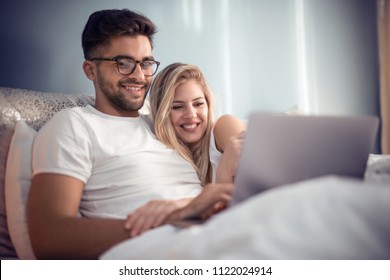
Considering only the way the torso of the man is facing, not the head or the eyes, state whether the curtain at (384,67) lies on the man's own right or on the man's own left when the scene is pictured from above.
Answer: on the man's own left

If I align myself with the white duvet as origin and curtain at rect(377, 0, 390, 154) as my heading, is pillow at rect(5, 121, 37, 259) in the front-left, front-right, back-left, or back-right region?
front-left

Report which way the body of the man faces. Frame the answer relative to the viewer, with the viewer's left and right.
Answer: facing the viewer and to the right of the viewer

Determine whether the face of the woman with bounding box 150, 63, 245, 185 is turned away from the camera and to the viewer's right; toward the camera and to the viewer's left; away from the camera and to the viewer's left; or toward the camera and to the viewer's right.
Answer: toward the camera and to the viewer's right
